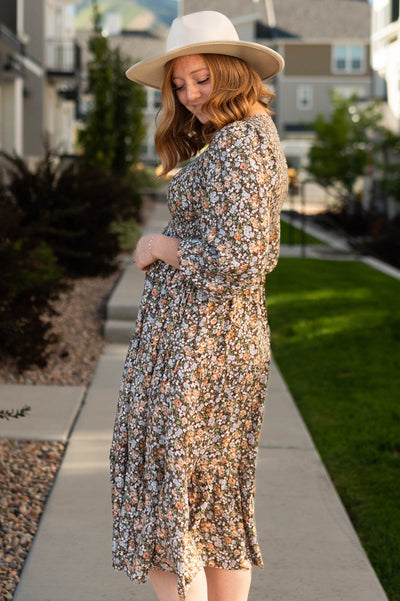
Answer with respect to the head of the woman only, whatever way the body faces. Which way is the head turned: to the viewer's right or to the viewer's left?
to the viewer's left

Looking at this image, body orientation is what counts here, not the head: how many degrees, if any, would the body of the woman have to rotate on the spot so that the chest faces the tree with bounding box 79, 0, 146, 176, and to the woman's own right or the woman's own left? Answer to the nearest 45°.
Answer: approximately 90° to the woman's own right

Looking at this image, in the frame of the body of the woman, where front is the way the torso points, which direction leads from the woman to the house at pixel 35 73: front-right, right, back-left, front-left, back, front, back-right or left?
right

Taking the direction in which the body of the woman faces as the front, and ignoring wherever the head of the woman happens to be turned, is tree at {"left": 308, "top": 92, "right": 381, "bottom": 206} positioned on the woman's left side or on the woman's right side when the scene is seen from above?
on the woman's right side

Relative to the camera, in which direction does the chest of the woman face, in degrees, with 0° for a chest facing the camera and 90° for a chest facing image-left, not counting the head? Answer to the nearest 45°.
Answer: approximately 90°

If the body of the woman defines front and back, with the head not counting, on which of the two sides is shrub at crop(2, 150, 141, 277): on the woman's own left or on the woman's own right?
on the woman's own right

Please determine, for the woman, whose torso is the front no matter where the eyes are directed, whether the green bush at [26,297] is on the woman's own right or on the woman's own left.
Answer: on the woman's own right
